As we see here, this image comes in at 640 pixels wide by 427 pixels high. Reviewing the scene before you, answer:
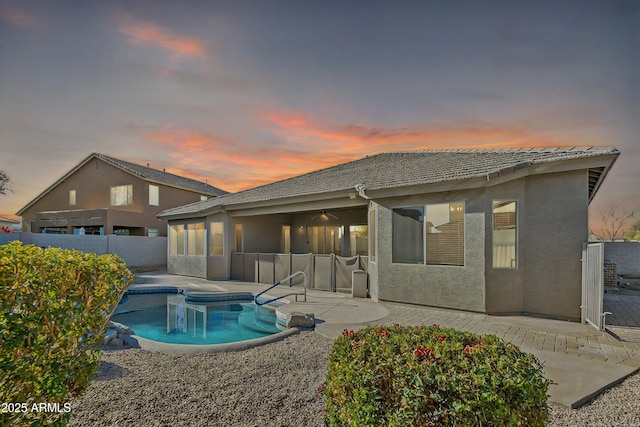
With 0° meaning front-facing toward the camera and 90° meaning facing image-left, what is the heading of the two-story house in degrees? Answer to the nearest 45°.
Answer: approximately 225°

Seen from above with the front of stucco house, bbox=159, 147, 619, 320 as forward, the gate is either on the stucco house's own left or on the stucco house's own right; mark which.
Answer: on the stucco house's own right

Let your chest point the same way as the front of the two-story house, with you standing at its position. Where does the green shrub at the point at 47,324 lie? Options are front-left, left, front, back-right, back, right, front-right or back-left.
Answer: back-right

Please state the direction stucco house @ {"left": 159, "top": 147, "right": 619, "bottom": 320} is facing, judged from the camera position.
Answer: facing away from the viewer and to the right of the viewer

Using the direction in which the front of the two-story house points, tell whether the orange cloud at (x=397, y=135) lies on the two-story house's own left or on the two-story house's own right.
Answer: on the two-story house's own right

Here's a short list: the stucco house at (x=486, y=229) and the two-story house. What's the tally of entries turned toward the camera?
0

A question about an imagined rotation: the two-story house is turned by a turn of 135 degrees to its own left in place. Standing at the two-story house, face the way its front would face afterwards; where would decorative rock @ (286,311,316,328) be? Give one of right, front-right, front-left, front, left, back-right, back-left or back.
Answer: left
